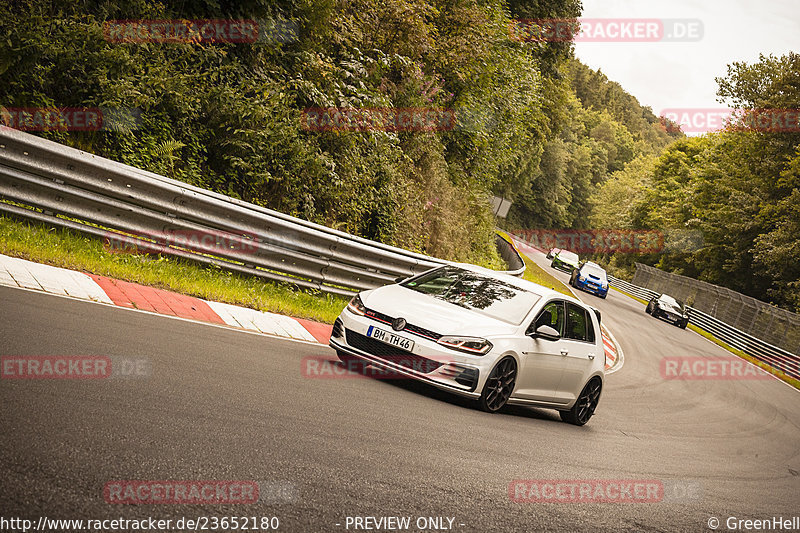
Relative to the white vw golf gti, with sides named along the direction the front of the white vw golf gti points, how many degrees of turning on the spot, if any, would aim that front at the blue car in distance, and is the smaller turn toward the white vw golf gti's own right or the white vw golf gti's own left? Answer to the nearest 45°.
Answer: approximately 135° to the white vw golf gti's own right

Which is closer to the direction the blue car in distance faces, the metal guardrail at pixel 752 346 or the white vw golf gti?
the white vw golf gti

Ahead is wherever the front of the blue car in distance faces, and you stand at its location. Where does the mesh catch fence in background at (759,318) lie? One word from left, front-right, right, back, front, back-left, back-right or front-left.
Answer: left

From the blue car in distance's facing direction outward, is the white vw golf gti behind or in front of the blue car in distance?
in front

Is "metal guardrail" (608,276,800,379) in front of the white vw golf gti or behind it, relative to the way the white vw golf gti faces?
behind

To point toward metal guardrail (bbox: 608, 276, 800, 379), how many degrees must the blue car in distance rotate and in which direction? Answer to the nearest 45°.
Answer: approximately 45° to its left

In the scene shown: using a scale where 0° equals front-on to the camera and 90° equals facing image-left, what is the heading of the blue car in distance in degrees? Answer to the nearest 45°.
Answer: approximately 0°

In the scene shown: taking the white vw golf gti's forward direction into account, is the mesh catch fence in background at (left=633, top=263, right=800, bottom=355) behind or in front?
behind

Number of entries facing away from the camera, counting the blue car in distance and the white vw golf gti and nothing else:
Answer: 0

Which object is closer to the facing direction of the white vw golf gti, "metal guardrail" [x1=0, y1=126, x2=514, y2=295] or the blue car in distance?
the metal guardrail

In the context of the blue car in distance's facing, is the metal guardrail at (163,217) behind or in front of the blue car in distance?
in front

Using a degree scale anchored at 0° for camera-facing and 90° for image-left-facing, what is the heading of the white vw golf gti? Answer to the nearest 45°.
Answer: approximately 45°
